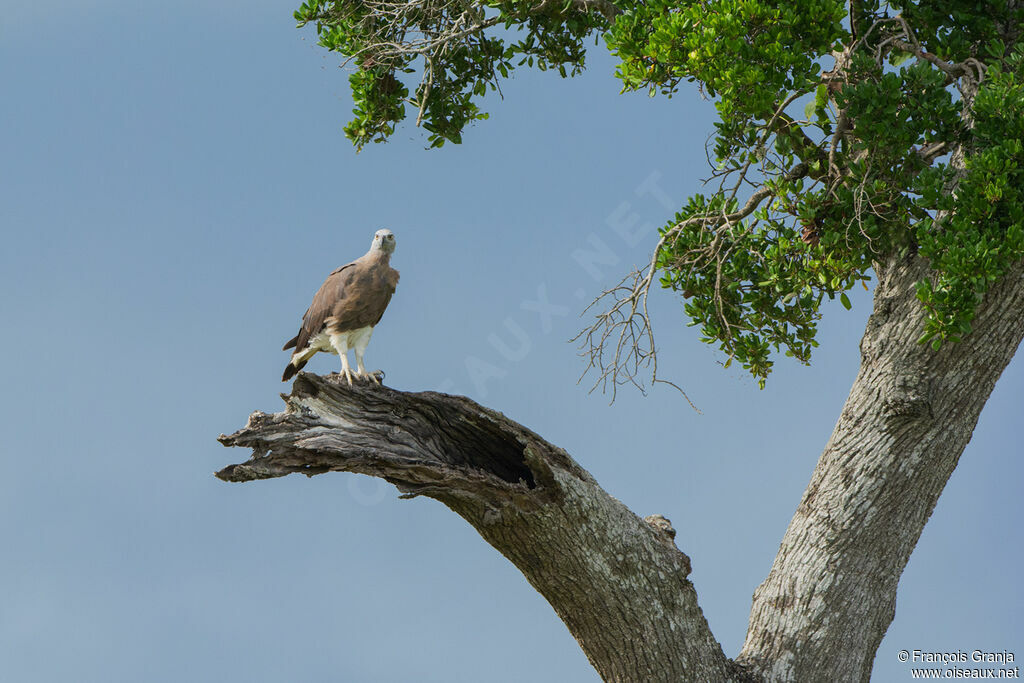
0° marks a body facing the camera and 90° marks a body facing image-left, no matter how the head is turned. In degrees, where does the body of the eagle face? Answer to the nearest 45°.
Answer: approximately 315°
